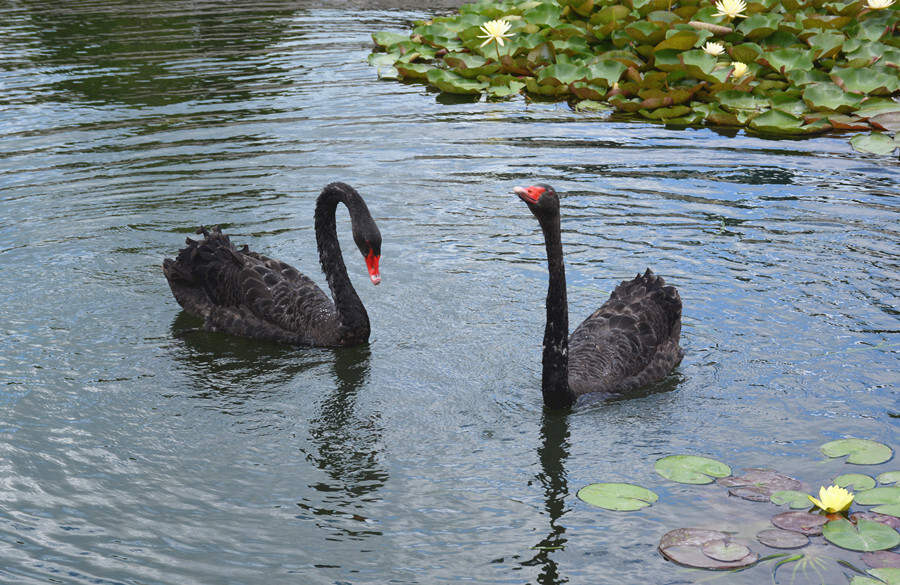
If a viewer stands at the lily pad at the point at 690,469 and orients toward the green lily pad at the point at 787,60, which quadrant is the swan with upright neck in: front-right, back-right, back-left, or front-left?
front-left

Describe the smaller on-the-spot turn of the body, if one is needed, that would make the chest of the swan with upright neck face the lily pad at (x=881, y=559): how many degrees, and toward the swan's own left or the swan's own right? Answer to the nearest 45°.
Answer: approximately 90° to the swan's own left

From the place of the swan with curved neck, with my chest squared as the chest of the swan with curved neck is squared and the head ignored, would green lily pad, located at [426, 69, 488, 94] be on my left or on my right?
on my left

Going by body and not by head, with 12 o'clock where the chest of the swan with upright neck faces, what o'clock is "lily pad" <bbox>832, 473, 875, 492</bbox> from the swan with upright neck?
The lily pad is roughly at 9 o'clock from the swan with upright neck.

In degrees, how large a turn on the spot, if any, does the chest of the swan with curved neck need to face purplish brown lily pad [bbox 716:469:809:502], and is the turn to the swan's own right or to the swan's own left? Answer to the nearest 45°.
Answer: approximately 45° to the swan's own right

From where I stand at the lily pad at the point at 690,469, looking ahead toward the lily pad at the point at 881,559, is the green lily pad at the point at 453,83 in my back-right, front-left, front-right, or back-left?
back-left

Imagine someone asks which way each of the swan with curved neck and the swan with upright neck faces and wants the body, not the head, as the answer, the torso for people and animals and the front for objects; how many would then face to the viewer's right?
1

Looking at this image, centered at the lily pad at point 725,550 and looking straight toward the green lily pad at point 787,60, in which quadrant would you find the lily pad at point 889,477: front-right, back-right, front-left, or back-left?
front-right

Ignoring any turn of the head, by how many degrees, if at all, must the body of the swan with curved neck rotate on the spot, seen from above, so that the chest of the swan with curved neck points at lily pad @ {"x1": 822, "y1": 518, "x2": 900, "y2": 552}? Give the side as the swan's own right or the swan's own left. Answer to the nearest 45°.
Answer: approximately 45° to the swan's own right

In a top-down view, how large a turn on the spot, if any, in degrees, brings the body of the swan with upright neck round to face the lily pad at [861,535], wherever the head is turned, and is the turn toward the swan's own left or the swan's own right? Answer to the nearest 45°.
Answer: approximately 90° to the swan's own left

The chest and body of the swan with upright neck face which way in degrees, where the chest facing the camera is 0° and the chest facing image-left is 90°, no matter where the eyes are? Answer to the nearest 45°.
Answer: approximately 45°

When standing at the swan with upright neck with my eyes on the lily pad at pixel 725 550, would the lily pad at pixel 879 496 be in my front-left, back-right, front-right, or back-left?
front-left

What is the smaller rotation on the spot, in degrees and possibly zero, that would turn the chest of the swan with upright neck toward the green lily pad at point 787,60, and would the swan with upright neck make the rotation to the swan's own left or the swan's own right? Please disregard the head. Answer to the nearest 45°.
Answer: approximately 135° to the swan's own right

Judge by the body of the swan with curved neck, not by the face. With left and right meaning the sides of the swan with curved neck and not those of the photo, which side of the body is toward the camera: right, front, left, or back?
right
